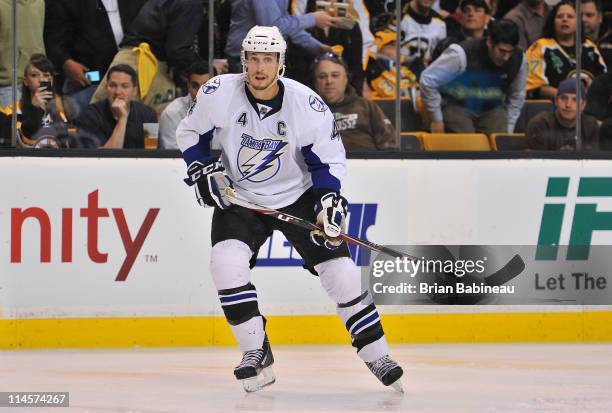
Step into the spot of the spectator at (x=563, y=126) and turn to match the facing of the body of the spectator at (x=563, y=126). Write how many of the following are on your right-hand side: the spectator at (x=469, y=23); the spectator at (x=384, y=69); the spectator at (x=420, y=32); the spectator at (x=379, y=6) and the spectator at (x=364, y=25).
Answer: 5

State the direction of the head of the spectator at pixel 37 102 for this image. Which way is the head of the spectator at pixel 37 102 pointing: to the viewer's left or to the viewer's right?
to the viewer's right

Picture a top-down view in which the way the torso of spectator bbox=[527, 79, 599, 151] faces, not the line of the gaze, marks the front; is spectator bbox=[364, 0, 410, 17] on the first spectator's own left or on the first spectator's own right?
on the first spectator's own right

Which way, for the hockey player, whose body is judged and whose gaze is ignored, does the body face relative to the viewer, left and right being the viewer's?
facing the viewer

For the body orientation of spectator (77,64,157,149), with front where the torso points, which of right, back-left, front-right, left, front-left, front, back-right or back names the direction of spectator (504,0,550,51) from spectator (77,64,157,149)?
left

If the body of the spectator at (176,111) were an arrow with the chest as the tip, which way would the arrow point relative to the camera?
toward the camera

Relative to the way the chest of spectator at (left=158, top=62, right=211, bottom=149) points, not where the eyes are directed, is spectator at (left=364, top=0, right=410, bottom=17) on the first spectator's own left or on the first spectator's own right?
on the first spectator's own left

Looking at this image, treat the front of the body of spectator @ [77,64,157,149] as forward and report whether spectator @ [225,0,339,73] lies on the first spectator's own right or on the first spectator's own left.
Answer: on the first spectator's own left

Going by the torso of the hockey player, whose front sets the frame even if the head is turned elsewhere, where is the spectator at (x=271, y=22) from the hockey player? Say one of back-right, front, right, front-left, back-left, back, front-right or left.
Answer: back
